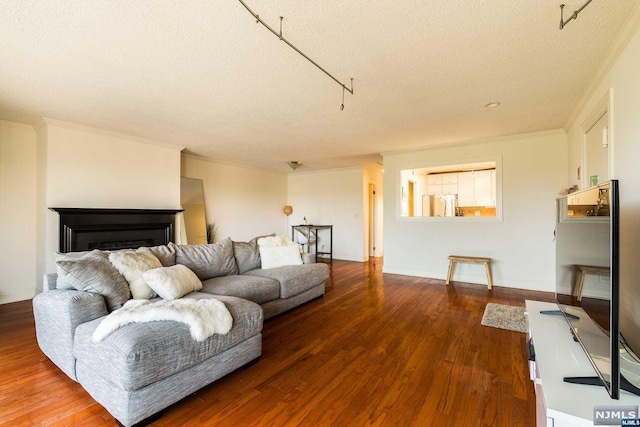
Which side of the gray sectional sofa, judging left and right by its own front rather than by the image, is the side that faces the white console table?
front

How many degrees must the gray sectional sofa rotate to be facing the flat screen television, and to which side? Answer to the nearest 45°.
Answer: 0° — it already faces it

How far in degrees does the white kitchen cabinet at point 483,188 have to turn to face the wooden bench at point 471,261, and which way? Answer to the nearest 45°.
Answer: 0° — it already faces it

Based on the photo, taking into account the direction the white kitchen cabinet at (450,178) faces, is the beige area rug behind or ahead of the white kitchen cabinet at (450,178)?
ahead

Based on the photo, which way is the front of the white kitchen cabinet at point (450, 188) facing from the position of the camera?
facing the viewer

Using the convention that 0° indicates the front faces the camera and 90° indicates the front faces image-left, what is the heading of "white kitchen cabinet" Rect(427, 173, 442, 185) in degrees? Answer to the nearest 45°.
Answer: approximately 0°

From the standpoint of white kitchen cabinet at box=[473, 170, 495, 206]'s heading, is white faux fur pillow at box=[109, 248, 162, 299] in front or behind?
in front

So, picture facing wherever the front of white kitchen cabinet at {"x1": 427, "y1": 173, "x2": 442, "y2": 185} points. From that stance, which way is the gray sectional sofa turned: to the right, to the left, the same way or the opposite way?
to the left

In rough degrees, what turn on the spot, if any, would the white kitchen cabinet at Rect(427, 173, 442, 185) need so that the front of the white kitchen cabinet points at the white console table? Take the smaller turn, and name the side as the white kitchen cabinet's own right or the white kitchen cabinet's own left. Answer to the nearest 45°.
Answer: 0° — it already faces it

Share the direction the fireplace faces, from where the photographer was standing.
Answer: facing the viewer and to the right of the viewer

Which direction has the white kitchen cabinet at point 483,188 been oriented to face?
toward the camera
